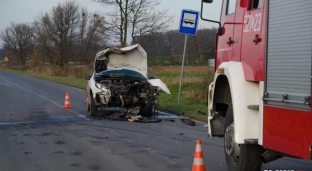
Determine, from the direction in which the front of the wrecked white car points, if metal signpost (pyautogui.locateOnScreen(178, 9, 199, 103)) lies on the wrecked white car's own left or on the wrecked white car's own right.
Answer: on the wrecked white car's own left

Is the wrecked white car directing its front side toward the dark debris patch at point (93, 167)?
yes

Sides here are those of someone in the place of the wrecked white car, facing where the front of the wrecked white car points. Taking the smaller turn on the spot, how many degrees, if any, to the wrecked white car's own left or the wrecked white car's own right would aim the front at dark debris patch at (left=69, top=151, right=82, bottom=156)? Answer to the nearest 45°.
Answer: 0° — it already faces it

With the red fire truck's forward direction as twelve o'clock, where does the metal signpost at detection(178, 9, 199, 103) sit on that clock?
The metal signpost is roughly at 1 o'clock from the red fire truck.

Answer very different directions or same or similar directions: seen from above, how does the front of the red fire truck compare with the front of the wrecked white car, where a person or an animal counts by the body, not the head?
very different directions

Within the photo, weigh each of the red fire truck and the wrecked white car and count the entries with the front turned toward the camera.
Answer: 1
